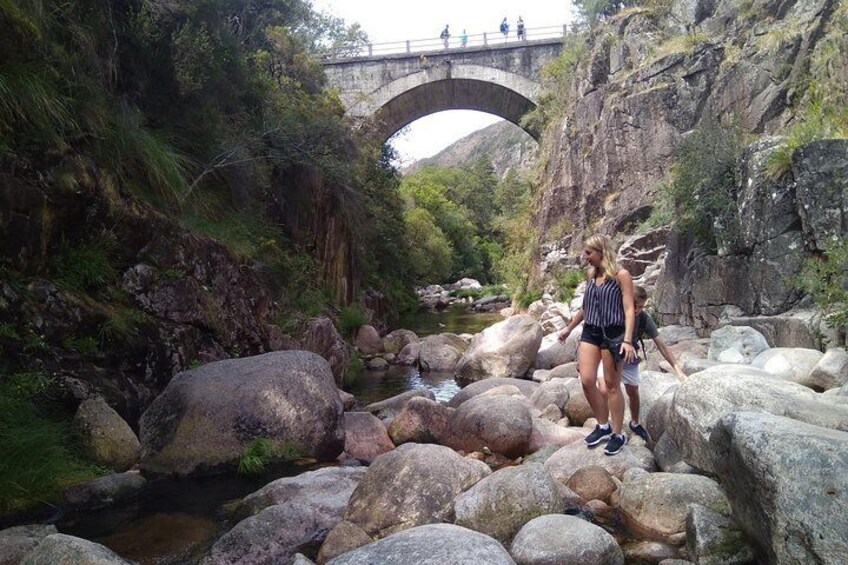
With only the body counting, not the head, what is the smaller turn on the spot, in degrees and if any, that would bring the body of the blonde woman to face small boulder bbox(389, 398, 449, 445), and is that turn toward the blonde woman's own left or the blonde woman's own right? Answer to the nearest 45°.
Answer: approximately 90° to the blonde woman's own right

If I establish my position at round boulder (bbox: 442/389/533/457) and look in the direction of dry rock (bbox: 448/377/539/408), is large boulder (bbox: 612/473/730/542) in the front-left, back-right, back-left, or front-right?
back-right

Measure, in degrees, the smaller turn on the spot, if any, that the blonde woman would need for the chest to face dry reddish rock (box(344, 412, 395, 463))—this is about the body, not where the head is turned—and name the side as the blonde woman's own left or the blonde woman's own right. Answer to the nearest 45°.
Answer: approximately 90° to the blonde woman's own right

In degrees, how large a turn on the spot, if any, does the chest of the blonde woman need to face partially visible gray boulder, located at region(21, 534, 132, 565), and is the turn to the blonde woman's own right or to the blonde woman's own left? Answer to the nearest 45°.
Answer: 0° — they already face it

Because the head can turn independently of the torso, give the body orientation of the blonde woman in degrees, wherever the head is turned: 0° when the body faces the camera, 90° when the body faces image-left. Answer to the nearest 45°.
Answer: approximately 45°

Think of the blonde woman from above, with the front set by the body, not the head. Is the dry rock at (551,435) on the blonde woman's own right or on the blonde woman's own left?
on the blonde woman's own right

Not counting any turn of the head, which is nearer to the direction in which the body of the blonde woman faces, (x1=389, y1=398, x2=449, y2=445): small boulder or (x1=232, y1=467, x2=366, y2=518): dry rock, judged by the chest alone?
the dry rock

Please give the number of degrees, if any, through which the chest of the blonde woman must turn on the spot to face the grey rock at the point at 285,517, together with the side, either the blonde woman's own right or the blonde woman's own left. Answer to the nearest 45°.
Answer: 0° — they already face it

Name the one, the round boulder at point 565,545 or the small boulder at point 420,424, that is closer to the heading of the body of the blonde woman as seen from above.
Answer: the round boulder
